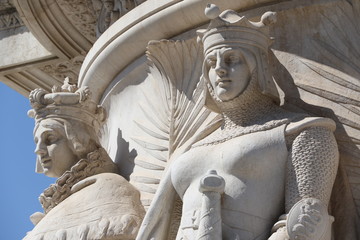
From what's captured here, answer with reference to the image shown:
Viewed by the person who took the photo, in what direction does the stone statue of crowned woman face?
facing to the left of the viewer
